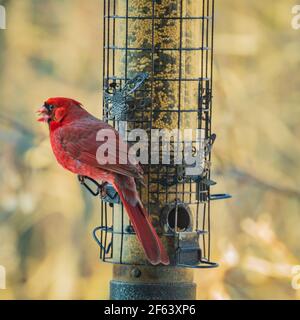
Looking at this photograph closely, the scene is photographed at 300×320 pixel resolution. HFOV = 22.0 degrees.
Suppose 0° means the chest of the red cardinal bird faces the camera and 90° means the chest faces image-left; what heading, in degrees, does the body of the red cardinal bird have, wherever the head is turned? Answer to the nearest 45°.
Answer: approximately 90°
